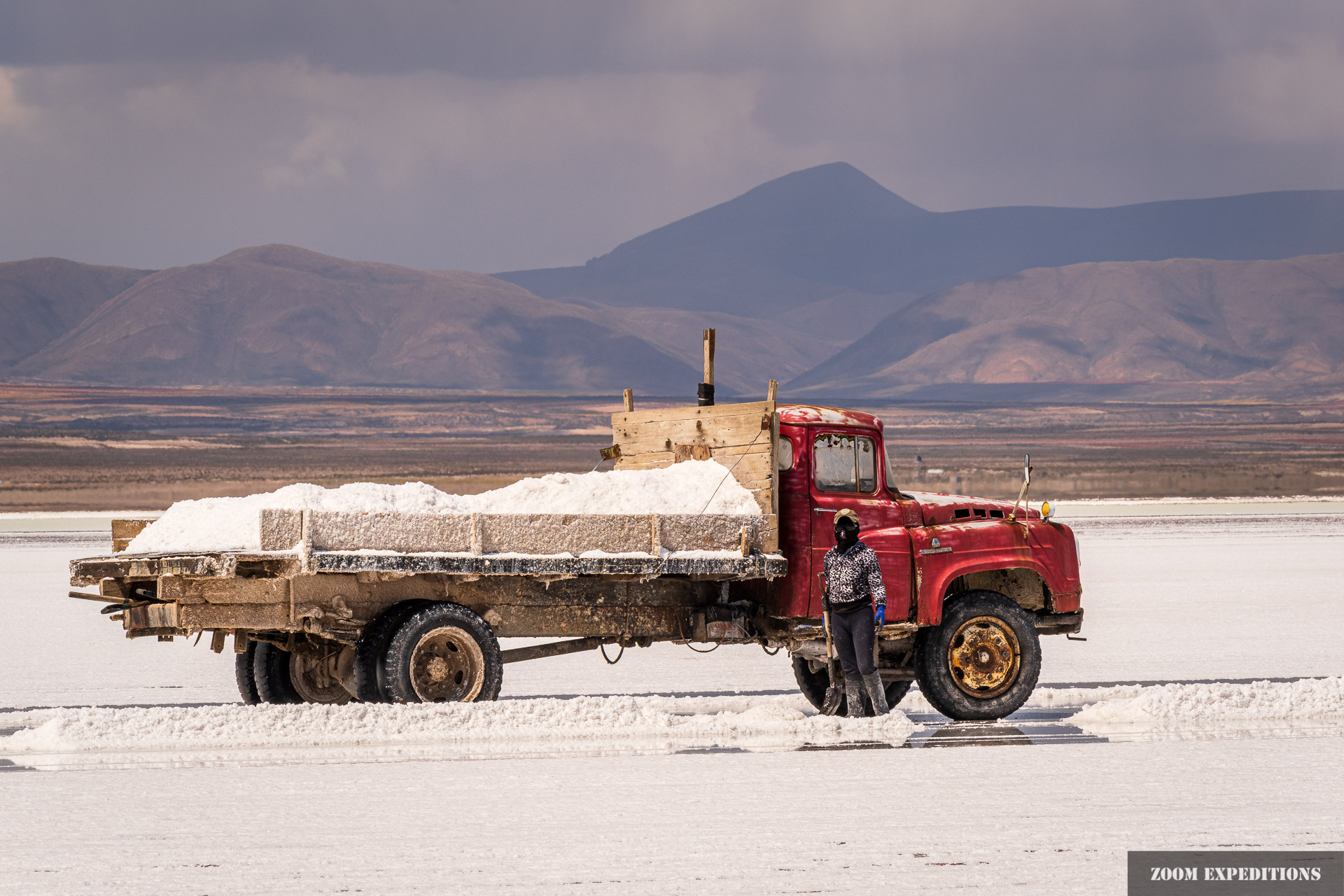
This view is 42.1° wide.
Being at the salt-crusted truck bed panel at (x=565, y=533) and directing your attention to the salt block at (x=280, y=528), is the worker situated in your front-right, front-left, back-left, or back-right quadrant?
back-left

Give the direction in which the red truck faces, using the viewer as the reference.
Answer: facing to the right of the viewer
